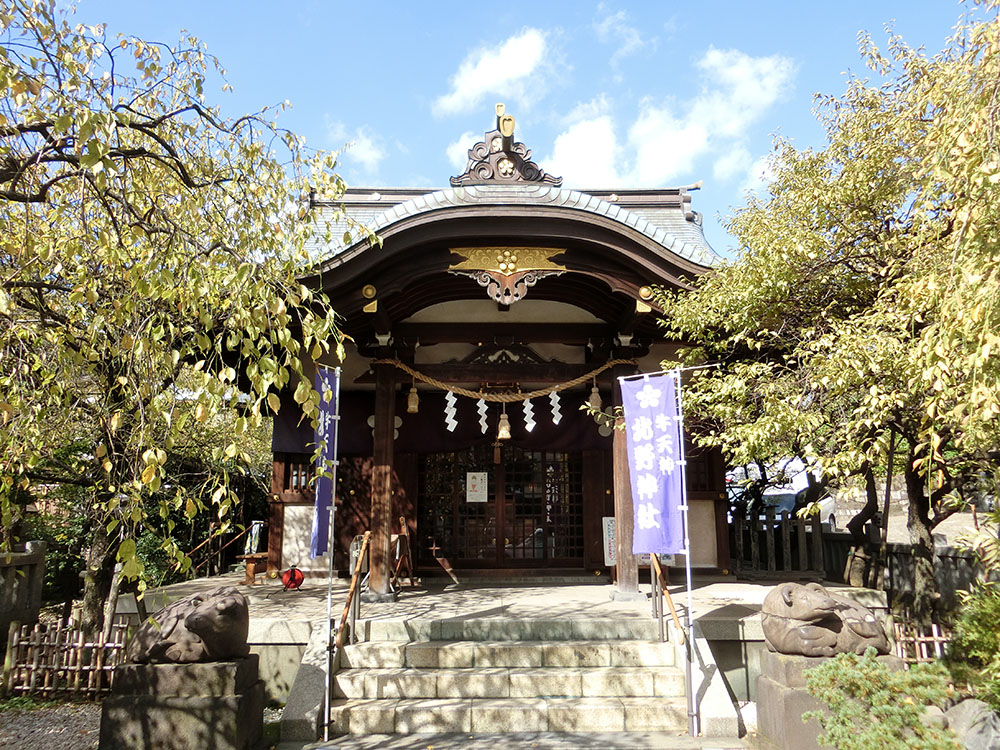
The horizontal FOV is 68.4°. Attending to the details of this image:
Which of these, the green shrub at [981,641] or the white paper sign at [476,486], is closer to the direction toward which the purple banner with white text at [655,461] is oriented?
the green shrub

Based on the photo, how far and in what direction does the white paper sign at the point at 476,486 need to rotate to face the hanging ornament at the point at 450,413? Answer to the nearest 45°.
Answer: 0° — it already faces it

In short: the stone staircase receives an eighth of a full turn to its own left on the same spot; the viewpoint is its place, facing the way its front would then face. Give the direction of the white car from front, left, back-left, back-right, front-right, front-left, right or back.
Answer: left

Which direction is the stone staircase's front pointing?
toward the camera

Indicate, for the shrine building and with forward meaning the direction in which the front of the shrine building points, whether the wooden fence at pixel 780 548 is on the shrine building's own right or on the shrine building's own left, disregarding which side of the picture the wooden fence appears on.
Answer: on the shrine building's own left

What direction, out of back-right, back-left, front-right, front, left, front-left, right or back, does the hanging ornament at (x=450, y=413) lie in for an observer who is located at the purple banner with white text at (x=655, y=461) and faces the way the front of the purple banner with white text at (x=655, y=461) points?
back-right

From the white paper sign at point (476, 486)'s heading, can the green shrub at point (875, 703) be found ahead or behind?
ahead

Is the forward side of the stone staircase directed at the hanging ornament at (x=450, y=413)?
no

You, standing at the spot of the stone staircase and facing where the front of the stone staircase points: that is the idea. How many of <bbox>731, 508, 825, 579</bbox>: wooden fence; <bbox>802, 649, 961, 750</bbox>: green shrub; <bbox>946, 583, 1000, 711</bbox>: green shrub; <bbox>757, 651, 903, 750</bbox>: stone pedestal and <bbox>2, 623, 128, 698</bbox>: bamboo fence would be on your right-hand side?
1

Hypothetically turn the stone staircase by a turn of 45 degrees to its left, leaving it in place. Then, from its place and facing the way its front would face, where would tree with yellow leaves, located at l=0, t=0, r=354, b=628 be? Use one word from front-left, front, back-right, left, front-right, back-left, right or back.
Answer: right

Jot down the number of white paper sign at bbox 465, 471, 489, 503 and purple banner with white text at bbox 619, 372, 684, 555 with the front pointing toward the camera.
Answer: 2

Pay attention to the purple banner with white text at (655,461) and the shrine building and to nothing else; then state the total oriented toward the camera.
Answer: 2

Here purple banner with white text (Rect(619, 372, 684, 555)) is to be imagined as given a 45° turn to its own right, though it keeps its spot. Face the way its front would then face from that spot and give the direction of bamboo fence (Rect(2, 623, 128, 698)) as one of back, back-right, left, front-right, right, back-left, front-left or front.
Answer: front-right

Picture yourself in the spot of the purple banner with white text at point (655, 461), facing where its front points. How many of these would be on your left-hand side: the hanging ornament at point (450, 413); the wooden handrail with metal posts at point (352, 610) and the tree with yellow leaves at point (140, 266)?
0

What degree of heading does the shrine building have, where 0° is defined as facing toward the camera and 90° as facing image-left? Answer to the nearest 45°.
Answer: approximately 0°

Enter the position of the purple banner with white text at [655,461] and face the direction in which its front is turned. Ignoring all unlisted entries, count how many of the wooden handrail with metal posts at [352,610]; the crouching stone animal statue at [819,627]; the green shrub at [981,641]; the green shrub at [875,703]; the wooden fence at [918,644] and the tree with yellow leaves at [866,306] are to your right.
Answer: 1

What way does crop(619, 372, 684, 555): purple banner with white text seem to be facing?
toward the camera

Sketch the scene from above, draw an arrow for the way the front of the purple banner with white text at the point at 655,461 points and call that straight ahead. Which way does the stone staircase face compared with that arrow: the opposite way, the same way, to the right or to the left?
the same way

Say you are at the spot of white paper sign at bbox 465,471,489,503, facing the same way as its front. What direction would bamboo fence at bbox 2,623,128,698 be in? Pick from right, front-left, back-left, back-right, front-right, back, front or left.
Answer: front-right

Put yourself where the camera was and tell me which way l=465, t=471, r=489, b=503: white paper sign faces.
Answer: facing the viewer

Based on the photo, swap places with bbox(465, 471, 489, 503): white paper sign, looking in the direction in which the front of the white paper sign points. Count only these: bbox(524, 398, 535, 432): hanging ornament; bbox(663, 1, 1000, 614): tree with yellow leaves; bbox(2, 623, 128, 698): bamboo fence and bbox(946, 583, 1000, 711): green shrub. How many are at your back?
0
